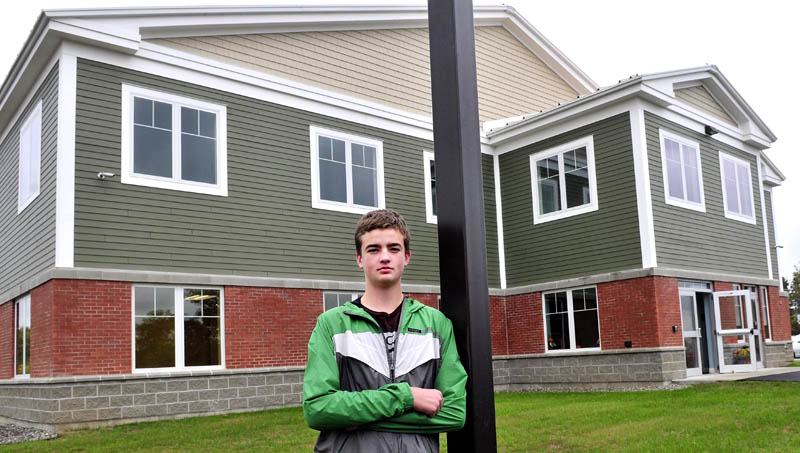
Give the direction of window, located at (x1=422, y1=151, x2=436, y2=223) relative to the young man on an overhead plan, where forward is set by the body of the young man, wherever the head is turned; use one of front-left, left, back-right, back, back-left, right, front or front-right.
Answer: back

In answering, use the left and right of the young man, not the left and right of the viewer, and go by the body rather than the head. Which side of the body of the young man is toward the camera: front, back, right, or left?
front

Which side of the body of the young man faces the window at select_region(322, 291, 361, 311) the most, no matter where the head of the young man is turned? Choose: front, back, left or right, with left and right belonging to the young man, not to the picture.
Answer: back

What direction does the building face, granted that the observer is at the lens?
facing the viewer and to the right of the viewer

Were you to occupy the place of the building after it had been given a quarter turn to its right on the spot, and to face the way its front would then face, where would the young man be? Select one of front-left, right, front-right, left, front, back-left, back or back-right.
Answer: front-left

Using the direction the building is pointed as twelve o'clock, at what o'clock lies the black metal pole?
The black metal pole is roughly at 1 o'clock from the building.
